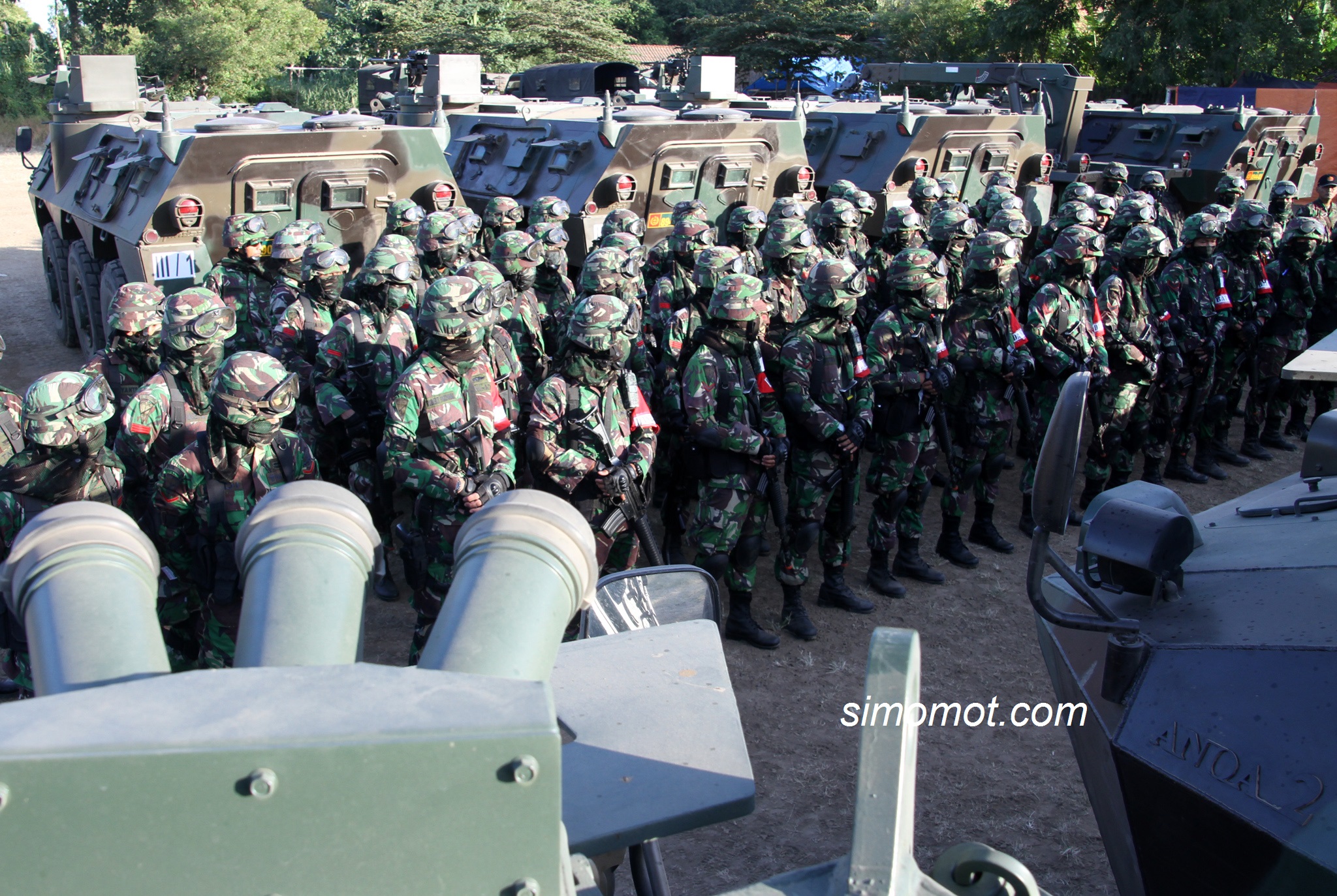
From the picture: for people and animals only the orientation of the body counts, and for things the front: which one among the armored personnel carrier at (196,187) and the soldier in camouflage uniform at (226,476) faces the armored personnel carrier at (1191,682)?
the soldier in camouflage uniform

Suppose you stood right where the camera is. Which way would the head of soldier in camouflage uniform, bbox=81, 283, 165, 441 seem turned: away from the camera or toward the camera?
toward the camera

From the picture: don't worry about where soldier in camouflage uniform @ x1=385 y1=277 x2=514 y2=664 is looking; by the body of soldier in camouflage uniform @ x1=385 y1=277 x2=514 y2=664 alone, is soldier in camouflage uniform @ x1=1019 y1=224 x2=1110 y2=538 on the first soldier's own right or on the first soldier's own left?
on the first soldier's own left

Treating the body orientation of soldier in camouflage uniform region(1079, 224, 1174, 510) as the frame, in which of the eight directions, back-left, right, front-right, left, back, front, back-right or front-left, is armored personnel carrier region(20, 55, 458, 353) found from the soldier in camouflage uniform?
back-right

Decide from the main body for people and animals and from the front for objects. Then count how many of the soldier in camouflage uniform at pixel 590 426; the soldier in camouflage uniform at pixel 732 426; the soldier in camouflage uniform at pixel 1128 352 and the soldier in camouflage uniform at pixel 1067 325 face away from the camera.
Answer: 0

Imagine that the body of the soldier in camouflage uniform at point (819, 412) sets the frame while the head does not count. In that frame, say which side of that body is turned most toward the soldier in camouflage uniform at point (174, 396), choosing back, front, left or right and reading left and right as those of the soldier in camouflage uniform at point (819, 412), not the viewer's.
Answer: right

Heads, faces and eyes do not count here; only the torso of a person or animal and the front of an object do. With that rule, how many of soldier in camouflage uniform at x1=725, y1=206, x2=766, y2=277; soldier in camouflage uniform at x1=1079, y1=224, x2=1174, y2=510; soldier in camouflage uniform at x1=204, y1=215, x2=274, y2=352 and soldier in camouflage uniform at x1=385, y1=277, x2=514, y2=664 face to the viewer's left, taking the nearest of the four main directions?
0

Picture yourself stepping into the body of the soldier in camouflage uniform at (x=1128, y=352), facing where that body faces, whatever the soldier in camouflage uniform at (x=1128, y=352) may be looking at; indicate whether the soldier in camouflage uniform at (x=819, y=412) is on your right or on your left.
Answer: on your right

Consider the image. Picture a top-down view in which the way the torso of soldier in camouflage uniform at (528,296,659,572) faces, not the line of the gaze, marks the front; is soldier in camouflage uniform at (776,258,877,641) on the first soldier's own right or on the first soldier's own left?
on the first soldier's own left

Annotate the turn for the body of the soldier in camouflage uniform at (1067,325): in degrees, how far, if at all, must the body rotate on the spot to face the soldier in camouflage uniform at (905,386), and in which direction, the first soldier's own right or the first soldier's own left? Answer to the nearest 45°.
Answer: approximately 90° to the first soldier's own right

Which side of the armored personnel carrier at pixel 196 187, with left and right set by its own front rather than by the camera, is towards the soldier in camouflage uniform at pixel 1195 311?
back

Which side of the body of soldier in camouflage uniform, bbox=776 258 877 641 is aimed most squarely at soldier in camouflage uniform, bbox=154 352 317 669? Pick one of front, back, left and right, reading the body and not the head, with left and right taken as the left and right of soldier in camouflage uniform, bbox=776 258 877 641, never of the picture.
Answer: right

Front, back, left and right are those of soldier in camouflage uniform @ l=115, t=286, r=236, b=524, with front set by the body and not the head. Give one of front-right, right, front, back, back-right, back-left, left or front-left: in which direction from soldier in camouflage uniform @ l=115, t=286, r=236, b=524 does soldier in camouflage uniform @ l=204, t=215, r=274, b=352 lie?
back-left

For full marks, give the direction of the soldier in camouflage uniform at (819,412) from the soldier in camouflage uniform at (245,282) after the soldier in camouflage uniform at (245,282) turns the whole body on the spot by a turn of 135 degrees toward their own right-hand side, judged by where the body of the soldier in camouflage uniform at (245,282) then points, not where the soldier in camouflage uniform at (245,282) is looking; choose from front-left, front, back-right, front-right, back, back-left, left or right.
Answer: back-left

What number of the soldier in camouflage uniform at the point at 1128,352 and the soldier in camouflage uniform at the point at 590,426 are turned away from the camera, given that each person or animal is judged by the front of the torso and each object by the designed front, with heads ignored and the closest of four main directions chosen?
0

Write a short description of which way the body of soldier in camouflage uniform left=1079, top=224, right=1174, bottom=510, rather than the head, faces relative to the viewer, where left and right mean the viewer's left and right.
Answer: facing the viewer and to the right of the viewer

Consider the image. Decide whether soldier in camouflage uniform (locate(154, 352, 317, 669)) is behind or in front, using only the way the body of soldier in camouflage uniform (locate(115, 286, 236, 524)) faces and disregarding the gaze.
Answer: in front
